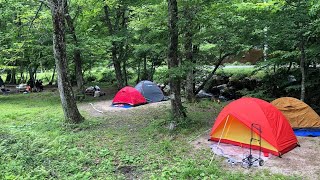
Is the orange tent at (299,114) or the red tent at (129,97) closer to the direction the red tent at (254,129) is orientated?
the red tent

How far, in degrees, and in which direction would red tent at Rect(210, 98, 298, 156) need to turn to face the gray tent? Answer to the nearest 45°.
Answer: approximately 90° to its right

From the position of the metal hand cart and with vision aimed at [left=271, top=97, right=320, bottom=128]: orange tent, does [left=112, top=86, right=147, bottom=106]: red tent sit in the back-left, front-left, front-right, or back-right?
front-left

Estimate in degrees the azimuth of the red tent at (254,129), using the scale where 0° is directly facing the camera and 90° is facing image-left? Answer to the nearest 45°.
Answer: approximately 45°

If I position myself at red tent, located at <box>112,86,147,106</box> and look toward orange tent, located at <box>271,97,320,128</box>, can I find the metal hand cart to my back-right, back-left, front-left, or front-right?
front-right

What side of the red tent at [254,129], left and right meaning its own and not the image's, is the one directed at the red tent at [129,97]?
right

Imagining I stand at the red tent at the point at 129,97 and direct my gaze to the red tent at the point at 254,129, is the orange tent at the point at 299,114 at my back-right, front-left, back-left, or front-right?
front-left

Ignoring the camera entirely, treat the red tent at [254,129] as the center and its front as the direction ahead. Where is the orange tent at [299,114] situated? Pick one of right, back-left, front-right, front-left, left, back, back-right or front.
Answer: back
